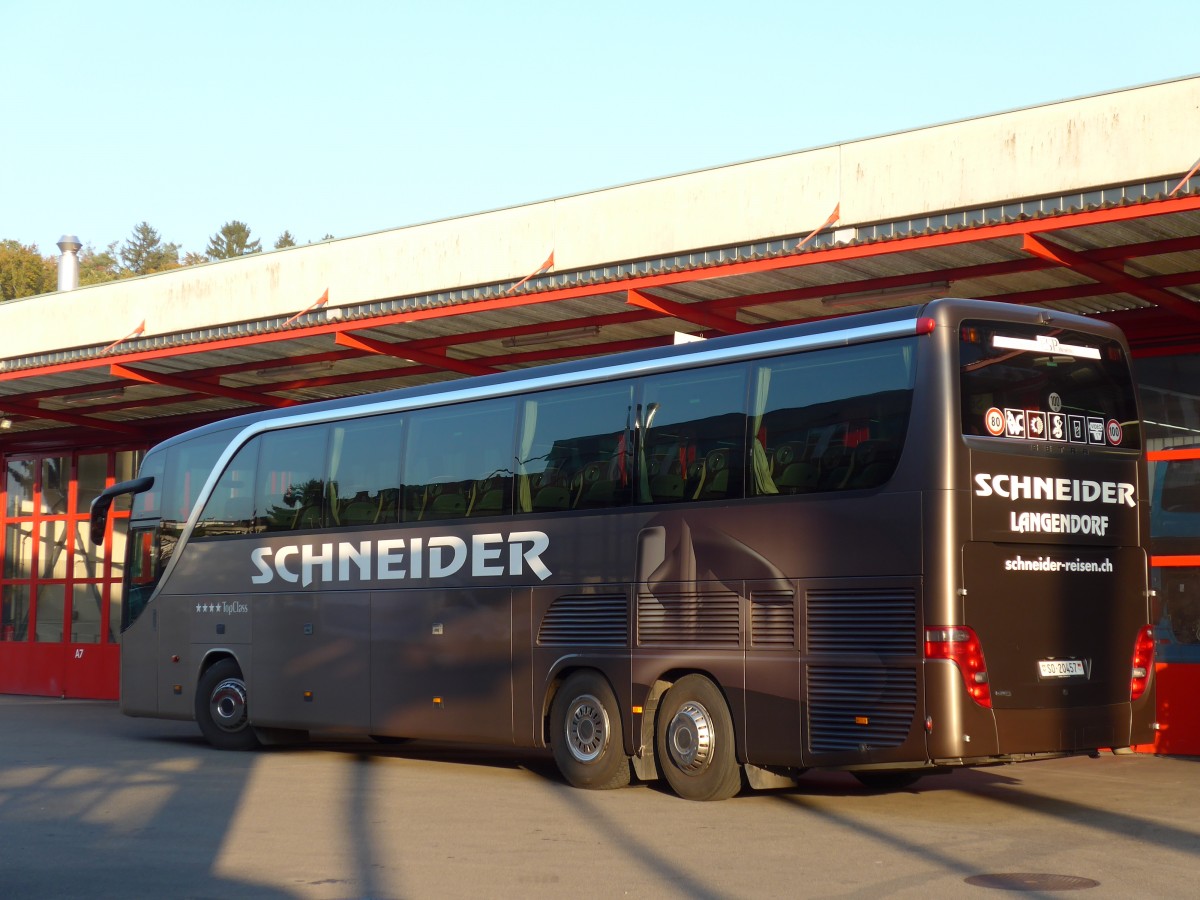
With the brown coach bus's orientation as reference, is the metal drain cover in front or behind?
behind

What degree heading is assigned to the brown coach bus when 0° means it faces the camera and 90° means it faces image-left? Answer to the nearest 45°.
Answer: approximately 135°
